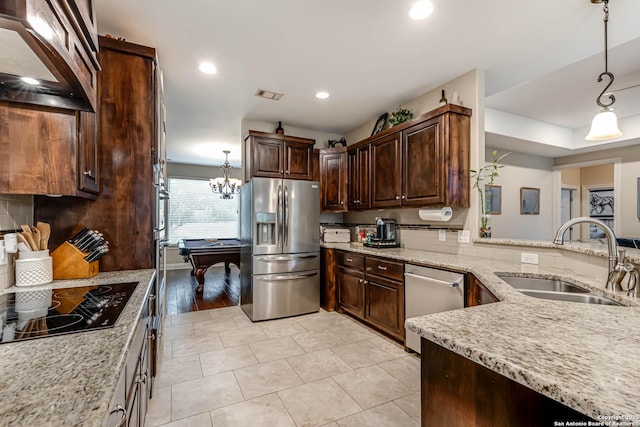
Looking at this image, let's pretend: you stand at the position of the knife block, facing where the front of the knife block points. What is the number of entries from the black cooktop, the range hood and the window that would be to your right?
2

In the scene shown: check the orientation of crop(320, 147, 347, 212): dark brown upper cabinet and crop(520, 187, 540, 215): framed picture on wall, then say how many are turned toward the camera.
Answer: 2

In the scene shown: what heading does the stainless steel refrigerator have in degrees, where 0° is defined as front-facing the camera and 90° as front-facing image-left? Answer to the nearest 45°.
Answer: approximately 0°

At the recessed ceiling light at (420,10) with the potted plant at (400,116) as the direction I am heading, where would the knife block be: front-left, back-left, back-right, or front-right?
back-left

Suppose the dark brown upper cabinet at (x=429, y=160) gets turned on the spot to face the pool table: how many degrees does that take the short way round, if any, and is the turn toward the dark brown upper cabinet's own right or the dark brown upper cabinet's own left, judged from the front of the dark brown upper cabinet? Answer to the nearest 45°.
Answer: approximately 45° to the dark brown upper cabinet's own right

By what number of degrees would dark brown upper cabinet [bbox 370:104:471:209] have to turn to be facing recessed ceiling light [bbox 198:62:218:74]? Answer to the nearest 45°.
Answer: approximately 45° to its right

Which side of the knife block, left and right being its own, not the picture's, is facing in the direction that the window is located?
left

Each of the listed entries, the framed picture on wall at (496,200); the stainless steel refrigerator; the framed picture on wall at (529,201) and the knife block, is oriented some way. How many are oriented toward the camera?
3

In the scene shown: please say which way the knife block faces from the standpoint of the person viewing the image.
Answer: facing to the right of the viewer

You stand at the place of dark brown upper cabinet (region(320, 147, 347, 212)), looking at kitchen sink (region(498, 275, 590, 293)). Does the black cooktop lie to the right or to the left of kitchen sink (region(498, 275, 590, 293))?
right

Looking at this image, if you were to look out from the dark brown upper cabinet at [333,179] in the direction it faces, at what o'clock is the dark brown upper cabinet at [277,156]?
the dark brown upper cabinet at [277,156] is roughly at 2 o'clock from the dark brown upper cabinet at [333,179].

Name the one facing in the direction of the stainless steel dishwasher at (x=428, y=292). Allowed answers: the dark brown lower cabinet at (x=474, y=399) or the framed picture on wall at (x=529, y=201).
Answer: the framed picture on wall
